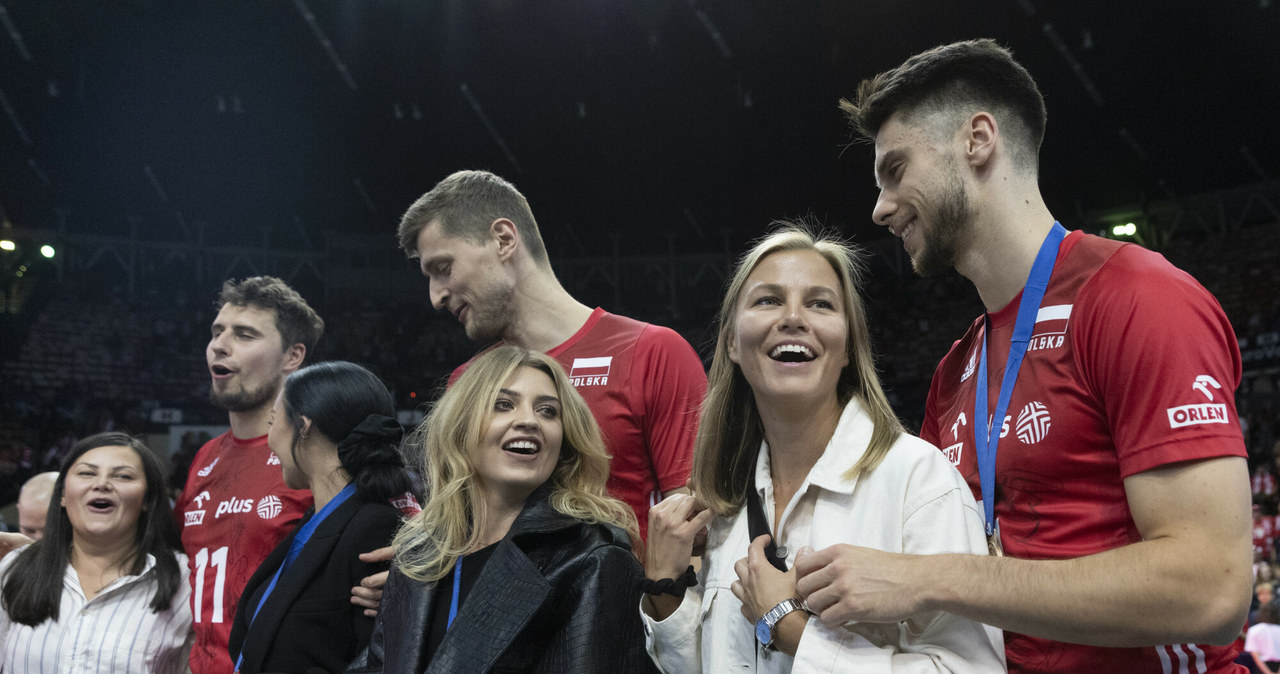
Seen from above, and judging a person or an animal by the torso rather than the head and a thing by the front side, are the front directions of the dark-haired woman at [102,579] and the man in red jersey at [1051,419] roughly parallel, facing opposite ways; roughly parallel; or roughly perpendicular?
roughly perpendicular

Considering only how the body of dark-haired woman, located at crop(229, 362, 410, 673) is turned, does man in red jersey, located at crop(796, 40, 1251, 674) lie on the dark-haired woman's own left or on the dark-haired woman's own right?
on the dark-haired woman's own left

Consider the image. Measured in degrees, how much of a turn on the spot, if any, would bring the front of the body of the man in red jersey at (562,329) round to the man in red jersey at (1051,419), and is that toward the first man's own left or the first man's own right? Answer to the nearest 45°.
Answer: approximately 90° to the first man's own left

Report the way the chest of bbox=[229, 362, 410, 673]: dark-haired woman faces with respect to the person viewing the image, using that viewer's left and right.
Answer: facing to the left of the viewer

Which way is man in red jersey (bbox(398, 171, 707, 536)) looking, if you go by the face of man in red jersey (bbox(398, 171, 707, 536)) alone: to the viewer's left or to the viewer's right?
to the viewer's left

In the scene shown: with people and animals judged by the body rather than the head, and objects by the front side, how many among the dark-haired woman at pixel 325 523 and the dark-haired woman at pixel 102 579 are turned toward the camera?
1

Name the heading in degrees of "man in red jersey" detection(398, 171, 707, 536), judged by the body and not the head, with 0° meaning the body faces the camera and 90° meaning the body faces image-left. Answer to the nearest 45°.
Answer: approximately 45°
